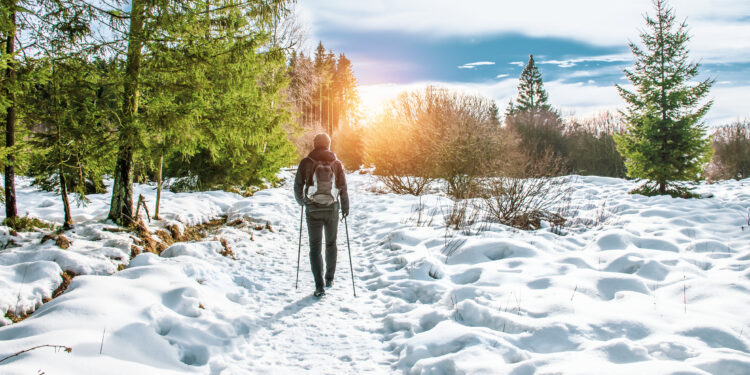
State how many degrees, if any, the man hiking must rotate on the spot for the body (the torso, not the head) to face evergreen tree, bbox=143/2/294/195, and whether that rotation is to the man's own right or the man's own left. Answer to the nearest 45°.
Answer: approximately 45° to the man's own left

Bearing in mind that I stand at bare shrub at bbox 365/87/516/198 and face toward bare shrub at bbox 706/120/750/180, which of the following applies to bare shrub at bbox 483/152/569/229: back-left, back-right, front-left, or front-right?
back-right

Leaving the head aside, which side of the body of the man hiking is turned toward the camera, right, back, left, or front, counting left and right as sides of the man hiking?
back

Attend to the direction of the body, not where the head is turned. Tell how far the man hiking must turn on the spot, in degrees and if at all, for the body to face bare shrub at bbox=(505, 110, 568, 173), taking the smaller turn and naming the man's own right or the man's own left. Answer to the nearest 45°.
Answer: approximately 45° to the man's own right

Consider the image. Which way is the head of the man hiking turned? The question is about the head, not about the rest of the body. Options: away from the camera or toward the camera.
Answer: away from the camera

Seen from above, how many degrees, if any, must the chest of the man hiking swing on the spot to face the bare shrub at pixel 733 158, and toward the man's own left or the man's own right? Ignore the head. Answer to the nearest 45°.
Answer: approximately 45° to the man's own right

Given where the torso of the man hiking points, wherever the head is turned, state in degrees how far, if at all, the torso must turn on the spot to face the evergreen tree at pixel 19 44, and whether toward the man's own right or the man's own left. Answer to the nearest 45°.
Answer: approximately 90° to the man's own left
